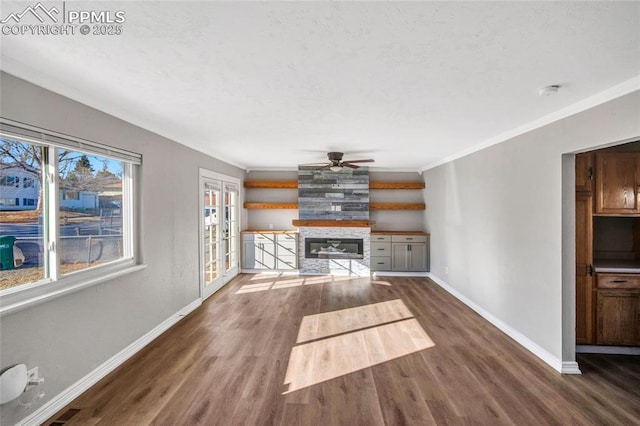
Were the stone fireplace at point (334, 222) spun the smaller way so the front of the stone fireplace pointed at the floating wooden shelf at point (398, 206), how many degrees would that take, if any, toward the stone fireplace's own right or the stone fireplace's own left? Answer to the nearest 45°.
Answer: approximately 90° to the stone fireplace's own left

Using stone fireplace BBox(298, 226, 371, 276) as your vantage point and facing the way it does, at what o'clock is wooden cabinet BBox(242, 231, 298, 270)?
The wooden cabinet is roughly at 3 o'clock from the stone fireplace.

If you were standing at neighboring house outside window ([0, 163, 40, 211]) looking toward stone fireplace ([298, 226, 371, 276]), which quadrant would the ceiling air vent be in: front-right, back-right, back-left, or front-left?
front-right

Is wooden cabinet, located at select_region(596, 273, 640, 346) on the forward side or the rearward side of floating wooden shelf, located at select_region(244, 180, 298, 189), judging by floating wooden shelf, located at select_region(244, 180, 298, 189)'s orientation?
on the forward side

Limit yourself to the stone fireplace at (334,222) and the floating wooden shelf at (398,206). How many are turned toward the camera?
2

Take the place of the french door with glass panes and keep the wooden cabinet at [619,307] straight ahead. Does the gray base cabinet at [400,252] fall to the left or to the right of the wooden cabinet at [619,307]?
left

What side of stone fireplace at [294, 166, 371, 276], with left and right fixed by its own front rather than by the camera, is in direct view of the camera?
front

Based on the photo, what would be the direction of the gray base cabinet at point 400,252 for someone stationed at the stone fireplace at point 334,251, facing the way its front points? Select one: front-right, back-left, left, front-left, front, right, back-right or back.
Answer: left

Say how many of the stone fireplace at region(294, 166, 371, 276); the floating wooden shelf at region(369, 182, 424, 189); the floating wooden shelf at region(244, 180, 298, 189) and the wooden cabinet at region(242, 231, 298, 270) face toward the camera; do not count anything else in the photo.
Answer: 4

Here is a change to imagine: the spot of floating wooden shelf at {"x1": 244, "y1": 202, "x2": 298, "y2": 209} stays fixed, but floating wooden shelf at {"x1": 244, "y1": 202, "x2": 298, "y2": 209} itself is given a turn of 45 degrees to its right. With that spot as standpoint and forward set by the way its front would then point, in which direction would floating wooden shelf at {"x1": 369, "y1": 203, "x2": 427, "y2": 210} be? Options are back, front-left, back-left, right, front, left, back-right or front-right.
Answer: back-left

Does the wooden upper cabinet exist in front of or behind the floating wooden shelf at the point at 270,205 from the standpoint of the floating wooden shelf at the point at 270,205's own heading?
in front

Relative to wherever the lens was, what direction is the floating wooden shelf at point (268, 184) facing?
facing the viewer
